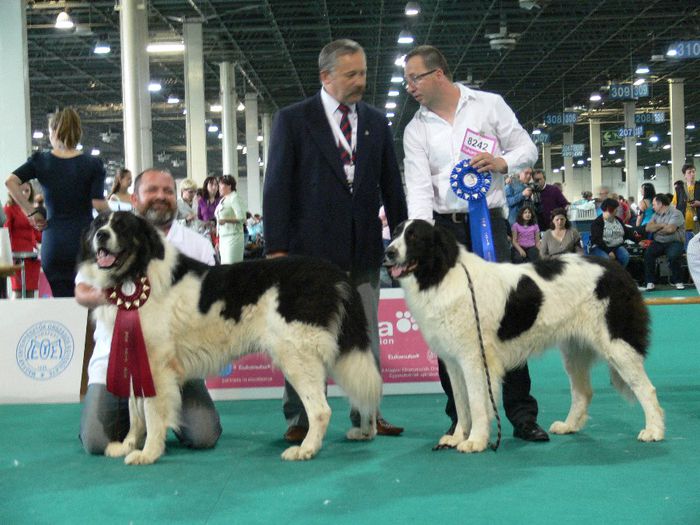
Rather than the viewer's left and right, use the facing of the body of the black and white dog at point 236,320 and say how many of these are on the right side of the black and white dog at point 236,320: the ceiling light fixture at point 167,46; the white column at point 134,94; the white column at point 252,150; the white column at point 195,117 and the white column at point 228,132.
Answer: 5

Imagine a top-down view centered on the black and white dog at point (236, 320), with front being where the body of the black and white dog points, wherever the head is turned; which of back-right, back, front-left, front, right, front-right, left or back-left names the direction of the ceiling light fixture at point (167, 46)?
right

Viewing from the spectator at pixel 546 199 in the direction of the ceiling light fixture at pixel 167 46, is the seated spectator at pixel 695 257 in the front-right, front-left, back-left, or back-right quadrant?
back-left

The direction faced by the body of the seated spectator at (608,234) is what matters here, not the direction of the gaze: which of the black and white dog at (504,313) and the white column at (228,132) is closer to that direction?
the black and white dog

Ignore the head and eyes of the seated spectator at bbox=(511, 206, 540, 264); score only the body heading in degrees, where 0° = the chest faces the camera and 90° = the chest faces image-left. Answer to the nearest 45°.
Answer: approximately 0°

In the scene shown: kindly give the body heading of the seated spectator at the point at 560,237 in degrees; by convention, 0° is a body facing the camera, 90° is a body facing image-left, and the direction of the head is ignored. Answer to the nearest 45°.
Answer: approximately 0°

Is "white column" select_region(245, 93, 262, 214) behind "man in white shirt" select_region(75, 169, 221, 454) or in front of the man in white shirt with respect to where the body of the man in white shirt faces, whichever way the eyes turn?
behind

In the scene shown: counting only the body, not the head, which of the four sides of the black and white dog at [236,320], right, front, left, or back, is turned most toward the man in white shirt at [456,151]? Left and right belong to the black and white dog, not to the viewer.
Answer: back

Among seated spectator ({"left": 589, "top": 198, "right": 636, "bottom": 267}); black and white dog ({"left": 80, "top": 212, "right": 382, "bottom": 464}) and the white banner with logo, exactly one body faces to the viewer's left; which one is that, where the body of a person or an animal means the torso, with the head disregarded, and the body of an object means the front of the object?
the black and white dog

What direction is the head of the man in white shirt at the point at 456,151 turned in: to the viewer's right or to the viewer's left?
to the viewer's left
